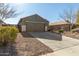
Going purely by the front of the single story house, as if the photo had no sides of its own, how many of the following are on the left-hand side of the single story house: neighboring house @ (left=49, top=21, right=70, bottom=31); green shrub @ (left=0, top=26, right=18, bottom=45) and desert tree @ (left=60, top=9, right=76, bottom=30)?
2

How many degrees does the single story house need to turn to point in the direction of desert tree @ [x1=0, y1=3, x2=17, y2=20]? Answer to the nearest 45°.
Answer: approximately 90° to its right

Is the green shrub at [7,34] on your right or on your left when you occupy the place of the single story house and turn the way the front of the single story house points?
on your right

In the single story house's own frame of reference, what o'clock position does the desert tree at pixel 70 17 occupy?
The desert tree is roughly at 9 o'clock from the single story house.

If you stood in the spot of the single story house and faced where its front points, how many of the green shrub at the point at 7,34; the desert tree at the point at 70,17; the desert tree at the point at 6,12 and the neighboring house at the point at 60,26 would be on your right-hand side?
2

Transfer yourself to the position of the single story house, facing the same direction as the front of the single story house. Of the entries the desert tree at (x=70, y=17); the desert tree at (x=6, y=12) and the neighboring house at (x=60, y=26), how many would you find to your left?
2

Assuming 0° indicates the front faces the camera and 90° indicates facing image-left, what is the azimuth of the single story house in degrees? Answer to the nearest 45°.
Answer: approximately 0°

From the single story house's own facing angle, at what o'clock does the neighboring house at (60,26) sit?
The neighboring house is roughly at 9 o'clock from the single story house.
